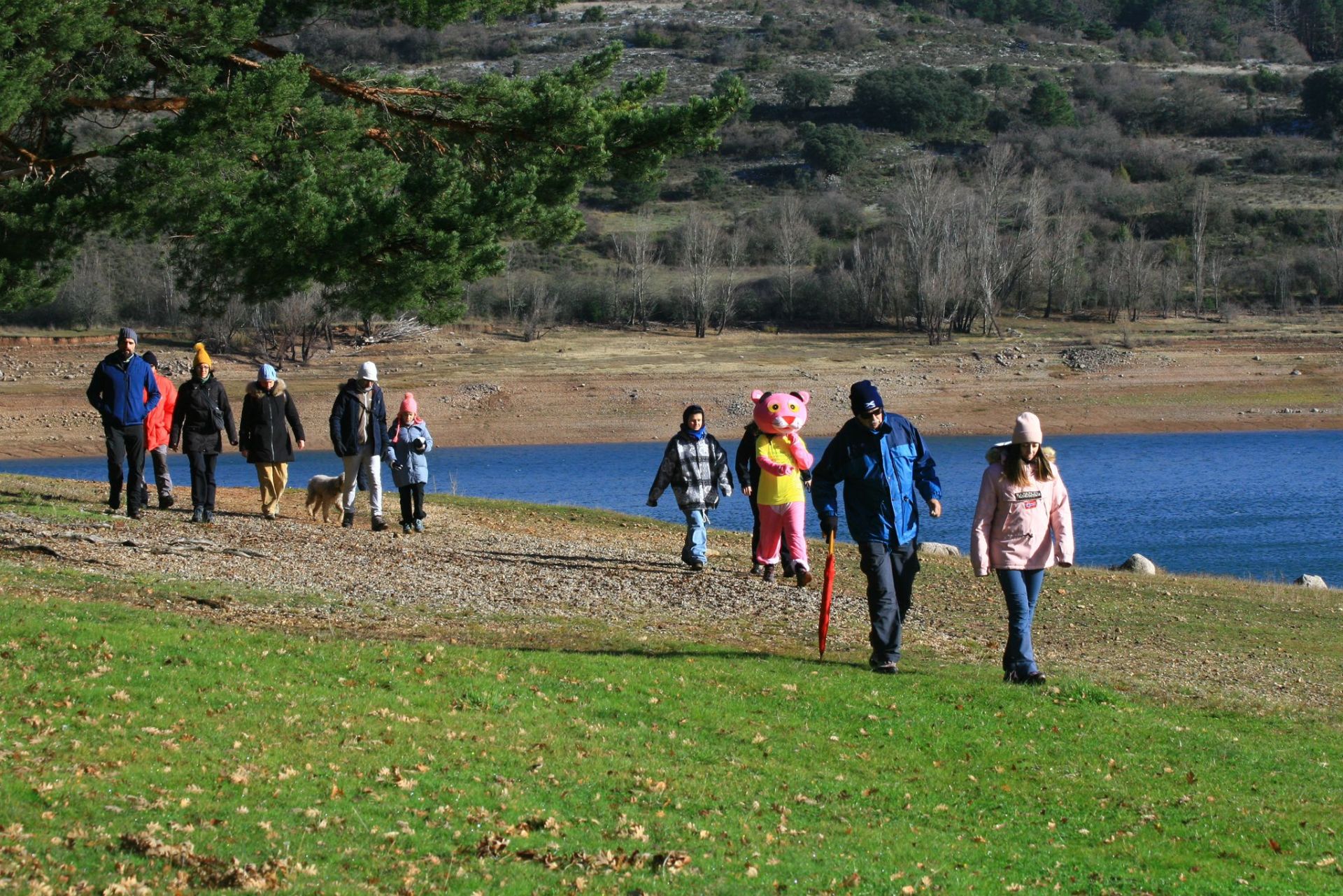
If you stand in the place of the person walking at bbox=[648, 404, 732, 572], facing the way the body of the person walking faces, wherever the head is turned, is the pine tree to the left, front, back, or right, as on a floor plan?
front

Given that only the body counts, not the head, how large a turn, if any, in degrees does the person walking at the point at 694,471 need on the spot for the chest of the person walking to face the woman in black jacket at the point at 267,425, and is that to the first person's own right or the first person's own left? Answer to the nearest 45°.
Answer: approximately 135° to the first person's own right

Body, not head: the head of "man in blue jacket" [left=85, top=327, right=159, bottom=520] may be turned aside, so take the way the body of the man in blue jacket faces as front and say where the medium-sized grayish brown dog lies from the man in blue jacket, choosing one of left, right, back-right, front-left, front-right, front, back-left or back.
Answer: back-left

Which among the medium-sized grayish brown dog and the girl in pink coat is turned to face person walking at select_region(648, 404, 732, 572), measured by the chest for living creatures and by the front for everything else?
the medium-sized grayish brown dog

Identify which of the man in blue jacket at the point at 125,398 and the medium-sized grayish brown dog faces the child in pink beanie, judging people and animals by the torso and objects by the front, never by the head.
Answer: the medium-sized grayish brown dog

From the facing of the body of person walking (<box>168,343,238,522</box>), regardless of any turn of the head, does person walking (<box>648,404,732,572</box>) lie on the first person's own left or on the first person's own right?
on the first person's own left

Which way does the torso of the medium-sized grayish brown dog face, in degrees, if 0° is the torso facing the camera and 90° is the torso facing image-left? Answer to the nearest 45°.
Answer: approximately 315°

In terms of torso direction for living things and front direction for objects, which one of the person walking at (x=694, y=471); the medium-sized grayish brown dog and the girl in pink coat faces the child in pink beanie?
the medium-sized grayish brown dog
